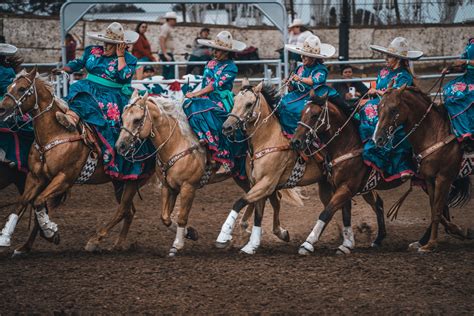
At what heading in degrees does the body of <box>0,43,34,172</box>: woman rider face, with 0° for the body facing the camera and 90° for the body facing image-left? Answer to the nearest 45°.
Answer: approximately 90°

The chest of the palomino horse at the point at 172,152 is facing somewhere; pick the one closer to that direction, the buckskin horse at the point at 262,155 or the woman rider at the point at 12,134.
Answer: the woman rider

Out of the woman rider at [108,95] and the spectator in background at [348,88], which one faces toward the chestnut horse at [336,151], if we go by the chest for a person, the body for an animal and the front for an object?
the spectator in background

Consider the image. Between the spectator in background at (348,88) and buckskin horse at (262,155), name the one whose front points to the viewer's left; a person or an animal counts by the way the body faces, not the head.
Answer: the buckskin horse

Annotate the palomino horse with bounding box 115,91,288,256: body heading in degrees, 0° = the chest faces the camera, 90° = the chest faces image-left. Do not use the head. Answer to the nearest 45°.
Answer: approximately 45°

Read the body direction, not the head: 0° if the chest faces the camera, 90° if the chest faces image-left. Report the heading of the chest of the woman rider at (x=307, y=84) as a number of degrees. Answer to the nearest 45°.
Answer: approximately 45°

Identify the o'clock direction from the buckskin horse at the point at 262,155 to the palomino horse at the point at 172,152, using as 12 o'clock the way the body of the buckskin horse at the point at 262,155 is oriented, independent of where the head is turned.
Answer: the palomino horse at the point at 172,152 is roughly at 12 o'clock from the buckskin horse at the point at 262,155.

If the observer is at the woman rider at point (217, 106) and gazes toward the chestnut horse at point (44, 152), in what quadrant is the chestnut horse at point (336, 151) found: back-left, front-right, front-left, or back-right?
back-left

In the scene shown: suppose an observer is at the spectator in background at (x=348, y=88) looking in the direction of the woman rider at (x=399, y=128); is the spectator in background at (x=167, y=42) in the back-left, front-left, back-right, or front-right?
back-right
